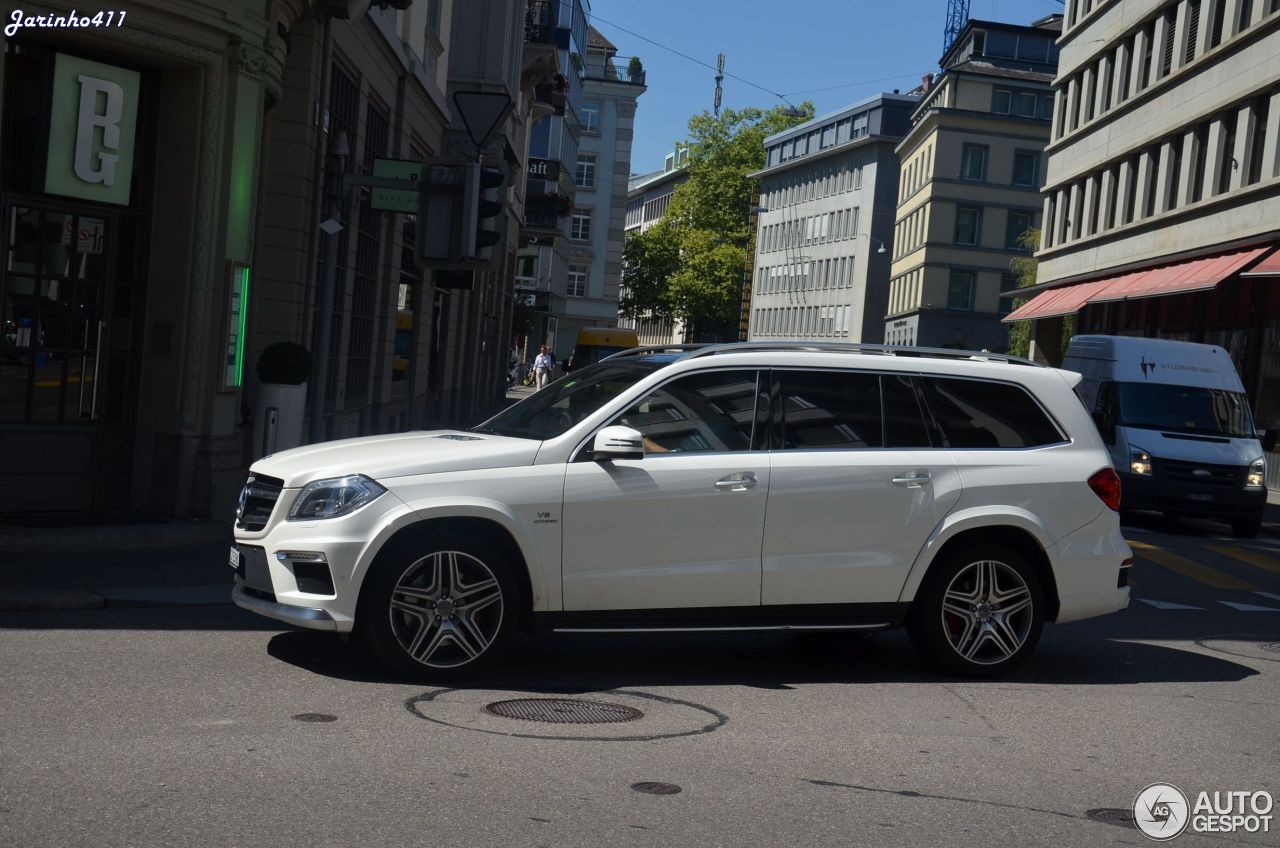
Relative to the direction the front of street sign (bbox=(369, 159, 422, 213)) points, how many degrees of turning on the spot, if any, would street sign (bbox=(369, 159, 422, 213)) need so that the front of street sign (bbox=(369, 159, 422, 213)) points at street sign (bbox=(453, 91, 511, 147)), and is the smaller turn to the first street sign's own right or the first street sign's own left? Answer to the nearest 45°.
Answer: approximately 135° to the first street sign's own left

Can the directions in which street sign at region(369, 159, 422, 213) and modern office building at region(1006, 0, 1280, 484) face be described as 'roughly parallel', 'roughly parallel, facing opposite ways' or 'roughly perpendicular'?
roughly perpendicular

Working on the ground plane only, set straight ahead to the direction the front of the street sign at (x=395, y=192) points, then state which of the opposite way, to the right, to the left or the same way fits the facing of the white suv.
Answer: to the right

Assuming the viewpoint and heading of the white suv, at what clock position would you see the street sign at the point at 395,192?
The street sign is roughly at 2 o'clock from the white suv.

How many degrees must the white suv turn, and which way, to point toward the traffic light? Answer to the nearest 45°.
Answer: approximately 45° to its right

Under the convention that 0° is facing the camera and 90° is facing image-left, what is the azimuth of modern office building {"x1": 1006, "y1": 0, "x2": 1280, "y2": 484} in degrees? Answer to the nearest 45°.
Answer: approximately 45°

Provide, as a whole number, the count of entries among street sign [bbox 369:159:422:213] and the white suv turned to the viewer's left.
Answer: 1

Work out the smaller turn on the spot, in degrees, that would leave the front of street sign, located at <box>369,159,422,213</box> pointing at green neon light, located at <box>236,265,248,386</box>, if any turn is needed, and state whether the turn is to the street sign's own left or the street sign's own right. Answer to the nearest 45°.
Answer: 0° — it already faces it

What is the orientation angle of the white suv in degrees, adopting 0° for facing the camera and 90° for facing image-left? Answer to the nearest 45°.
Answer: approximately 90°
